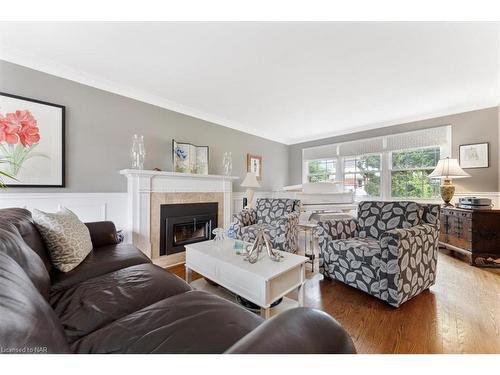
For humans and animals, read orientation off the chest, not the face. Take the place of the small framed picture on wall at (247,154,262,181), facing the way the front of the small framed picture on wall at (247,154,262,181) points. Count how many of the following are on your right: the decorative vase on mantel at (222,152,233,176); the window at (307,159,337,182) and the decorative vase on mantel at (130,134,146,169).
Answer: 2

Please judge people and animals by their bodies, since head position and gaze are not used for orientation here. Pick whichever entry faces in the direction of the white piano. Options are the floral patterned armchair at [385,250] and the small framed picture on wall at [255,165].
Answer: the small framed picture on wall

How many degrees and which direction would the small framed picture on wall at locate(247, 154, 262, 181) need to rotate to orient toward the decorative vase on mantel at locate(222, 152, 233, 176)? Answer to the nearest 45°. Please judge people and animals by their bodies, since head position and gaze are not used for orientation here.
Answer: approximately 90° to its right

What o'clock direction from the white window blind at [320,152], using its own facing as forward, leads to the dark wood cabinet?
The dark wood cabinet is roughly at 9 o'clock from the white window blind.

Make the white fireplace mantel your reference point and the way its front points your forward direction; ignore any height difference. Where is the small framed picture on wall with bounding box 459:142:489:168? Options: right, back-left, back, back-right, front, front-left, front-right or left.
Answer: front-left

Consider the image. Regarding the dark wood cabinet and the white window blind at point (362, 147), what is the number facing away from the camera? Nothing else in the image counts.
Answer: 0

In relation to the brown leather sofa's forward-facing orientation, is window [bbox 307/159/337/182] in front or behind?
in front

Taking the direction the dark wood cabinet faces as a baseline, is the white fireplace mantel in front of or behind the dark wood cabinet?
in front

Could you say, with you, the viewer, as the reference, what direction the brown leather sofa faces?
facing away from the viewer and to the right of the viewer

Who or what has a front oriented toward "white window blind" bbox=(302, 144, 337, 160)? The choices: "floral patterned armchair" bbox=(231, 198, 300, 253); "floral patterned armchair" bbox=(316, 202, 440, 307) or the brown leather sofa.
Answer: the brown leather sofa

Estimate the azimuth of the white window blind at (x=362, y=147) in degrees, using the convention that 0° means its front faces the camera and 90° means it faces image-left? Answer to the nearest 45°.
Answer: approximately 45°

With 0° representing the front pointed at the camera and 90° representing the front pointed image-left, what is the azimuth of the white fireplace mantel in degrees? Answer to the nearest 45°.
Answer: approximately 315°

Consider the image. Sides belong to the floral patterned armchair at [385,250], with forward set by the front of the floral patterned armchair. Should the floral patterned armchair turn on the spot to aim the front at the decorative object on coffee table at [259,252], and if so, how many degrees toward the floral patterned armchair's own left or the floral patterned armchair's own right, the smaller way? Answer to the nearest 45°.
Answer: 0° — it already faces it
